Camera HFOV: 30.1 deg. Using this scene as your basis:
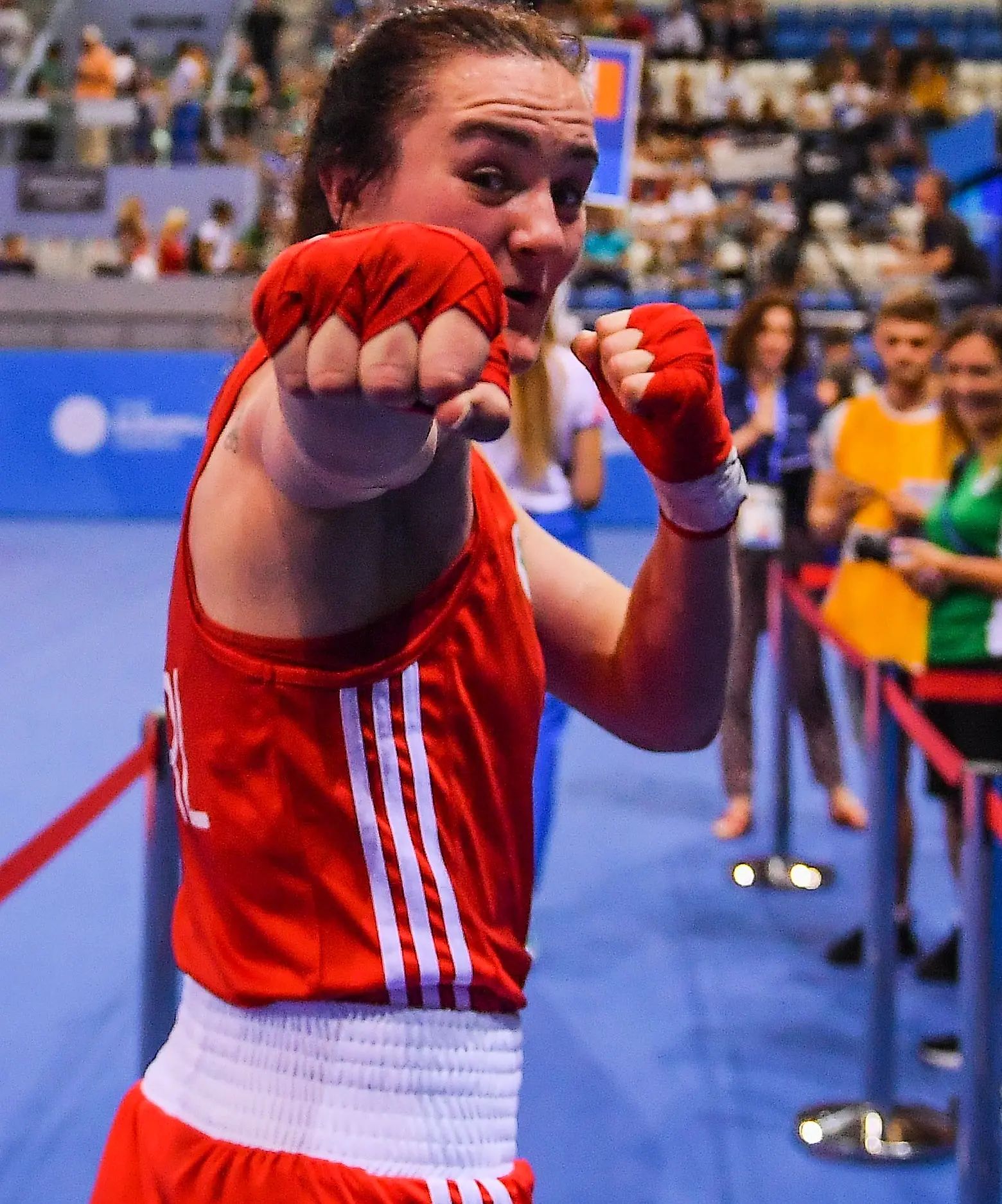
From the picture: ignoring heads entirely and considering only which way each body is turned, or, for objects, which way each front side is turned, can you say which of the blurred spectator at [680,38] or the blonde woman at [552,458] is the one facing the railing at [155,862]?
the blurred spectator

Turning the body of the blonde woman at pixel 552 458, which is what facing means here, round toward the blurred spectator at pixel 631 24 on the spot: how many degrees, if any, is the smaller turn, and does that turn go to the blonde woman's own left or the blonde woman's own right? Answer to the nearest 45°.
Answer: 0° — they already face them

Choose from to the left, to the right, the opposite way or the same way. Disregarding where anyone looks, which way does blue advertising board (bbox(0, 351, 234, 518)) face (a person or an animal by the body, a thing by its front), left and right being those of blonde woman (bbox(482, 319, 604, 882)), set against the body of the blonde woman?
the opposite way

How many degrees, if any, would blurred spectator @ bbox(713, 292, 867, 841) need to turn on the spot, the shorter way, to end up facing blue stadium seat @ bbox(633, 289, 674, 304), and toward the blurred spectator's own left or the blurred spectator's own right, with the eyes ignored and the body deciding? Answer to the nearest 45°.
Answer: approximately 180°

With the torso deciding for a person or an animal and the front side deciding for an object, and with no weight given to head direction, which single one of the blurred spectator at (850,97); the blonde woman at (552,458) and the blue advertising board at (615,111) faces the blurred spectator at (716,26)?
the blonde woman

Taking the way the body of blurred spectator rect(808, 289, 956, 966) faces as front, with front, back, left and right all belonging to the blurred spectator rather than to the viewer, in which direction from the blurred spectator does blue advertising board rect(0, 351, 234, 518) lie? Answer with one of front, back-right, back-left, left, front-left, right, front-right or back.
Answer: right

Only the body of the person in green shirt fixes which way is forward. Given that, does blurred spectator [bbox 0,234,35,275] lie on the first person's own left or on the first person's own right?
on the first person's own right

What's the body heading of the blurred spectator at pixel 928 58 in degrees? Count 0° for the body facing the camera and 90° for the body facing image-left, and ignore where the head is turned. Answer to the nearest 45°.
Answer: approximately 0°

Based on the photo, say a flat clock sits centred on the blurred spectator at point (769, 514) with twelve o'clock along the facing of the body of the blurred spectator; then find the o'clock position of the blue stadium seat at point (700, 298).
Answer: The blue stadium seat is roughly at 6 o'clock from the blurred spectator.

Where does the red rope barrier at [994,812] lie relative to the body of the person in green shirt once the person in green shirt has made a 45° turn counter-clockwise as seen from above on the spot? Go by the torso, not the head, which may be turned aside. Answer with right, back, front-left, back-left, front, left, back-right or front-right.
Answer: front
